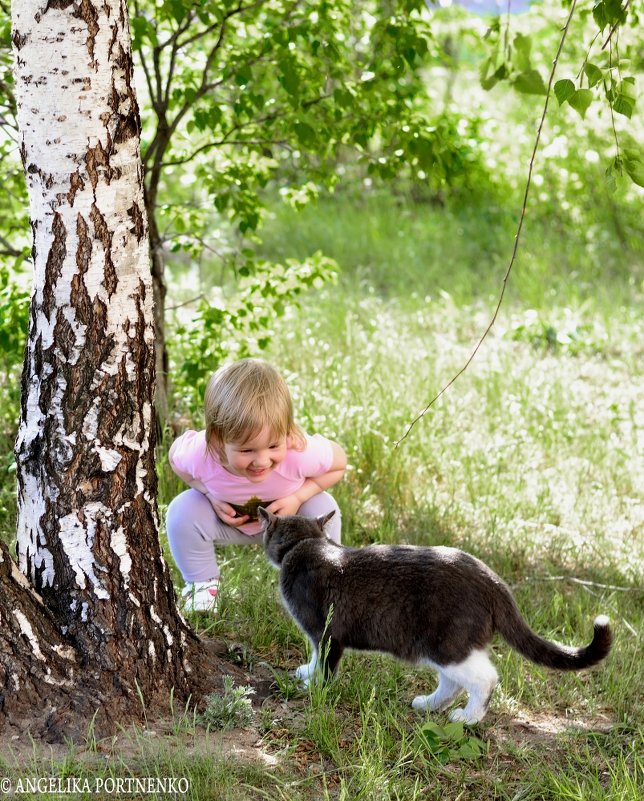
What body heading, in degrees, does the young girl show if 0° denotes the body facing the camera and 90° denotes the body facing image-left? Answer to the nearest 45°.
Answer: approximately 0°

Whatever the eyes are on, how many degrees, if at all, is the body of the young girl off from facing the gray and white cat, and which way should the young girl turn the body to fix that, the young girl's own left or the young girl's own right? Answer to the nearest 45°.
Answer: approximately 45° to the young girl's own left

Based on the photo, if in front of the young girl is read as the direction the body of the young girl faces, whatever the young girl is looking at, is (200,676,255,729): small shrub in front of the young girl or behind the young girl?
in front
